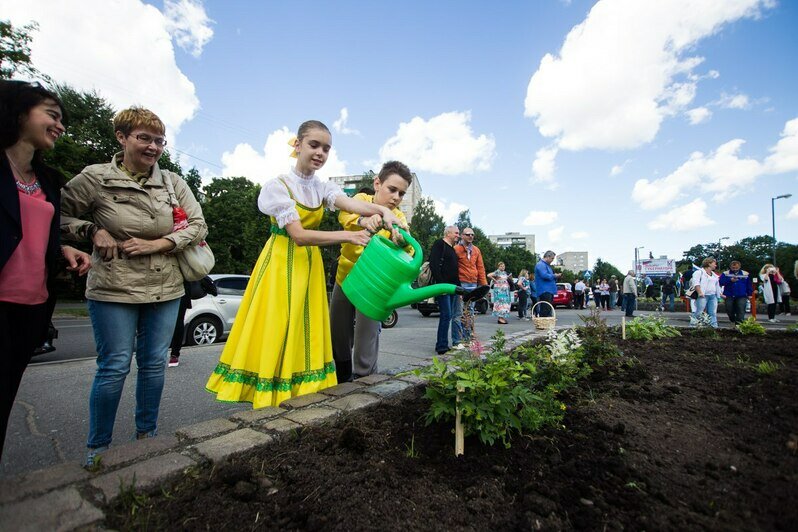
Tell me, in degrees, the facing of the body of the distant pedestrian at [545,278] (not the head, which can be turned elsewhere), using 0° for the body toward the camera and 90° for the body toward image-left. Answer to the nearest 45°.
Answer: approximately 270°

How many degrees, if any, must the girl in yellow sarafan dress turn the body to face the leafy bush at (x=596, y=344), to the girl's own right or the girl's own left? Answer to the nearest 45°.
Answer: approximately 45° to the girl's own left

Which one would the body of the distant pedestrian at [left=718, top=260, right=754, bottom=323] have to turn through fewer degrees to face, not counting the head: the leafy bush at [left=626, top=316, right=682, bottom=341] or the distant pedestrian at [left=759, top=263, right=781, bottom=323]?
the leafy bush

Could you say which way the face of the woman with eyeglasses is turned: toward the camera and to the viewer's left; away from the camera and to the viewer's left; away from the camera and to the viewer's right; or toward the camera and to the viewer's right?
toward the camera and to the viewer's right

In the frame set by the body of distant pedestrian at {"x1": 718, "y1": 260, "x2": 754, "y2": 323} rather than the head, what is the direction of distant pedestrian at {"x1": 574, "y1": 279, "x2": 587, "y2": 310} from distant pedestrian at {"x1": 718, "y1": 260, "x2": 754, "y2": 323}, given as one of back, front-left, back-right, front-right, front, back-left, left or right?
back-right

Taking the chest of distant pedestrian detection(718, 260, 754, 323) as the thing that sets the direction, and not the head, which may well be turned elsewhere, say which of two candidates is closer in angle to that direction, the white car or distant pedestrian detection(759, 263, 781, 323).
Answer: the white car

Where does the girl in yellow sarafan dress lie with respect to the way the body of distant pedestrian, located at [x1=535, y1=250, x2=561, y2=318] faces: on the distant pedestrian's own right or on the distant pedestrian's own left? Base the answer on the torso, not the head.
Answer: on the distant pedestrian's own right

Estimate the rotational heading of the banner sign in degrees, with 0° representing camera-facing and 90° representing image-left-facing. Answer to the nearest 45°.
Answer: approximately 0°

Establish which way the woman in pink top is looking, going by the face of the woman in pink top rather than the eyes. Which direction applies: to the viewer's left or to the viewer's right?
to the viewer's right

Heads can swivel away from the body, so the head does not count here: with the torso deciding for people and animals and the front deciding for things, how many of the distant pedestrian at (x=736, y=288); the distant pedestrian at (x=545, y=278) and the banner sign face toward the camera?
2

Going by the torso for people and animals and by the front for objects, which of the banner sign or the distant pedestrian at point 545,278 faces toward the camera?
the banner sign

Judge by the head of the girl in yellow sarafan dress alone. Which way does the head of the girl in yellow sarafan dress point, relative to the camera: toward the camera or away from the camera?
toward the camera

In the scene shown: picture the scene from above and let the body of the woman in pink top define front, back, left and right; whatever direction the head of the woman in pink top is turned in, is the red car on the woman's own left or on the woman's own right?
on the woman's own left

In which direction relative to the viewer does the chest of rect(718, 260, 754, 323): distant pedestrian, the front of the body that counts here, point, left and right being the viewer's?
facing the viewer

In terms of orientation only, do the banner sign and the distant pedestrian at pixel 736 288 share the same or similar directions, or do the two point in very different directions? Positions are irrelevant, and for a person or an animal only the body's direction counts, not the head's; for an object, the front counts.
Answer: same or similar directions

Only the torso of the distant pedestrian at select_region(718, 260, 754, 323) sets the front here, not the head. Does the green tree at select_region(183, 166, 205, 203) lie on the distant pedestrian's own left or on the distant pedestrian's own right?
on the distant pedestrian's own right

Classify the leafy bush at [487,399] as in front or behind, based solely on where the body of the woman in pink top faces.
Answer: in front
